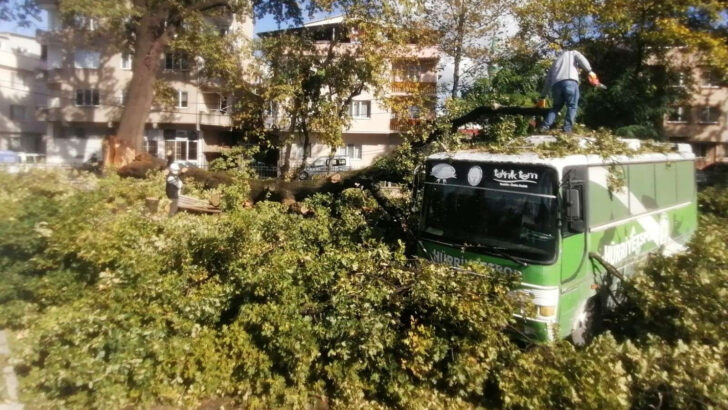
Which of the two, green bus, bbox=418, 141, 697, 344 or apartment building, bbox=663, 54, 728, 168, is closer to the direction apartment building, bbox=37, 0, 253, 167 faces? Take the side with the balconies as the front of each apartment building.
the green bus

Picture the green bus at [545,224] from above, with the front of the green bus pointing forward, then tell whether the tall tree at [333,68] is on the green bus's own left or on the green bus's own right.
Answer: on the green bus's own right

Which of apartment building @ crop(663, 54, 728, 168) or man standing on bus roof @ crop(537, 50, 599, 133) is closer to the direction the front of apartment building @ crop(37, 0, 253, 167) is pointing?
the man standing on bus roof

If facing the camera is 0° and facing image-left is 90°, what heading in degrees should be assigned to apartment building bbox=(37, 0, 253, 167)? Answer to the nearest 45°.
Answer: approximately 0°

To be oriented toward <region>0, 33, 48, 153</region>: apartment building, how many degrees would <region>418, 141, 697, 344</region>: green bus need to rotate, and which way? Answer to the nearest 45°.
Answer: approximately 90° to its right

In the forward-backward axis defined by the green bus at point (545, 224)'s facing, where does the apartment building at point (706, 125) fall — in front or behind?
behind

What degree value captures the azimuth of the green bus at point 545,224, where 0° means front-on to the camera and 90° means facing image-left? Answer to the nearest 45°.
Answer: approximately 45°
